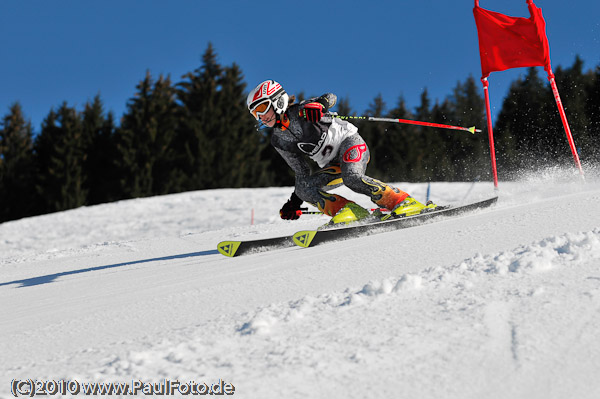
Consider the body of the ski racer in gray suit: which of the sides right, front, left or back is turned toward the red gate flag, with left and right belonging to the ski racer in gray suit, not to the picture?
back

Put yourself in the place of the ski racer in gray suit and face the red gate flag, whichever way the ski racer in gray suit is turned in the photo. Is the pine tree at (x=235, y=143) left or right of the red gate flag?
left

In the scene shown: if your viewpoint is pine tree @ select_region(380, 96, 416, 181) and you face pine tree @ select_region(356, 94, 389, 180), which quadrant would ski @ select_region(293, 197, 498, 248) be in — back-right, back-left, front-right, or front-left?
front-left

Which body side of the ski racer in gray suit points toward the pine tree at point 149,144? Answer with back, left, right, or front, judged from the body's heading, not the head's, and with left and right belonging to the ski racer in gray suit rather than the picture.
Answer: right

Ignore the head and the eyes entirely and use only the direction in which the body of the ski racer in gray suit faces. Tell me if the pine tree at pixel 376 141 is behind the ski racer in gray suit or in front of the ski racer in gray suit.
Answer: behind

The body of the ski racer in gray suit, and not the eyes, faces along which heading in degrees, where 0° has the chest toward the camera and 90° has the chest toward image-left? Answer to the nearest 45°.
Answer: approximately 45°

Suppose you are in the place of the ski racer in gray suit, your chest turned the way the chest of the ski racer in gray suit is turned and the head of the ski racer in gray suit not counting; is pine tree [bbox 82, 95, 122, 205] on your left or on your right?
on your right

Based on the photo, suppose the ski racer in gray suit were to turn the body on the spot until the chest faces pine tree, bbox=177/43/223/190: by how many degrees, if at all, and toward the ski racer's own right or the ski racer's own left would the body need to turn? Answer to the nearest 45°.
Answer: approximately 135° to the ski racer's own right

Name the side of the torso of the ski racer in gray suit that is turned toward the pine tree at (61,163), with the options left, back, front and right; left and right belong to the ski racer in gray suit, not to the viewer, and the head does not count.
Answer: right
